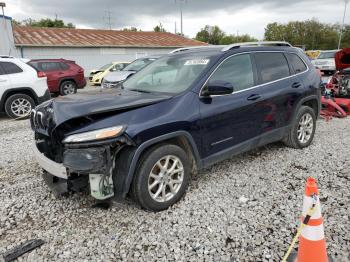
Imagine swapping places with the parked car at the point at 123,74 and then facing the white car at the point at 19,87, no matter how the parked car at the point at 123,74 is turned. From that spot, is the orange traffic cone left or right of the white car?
left

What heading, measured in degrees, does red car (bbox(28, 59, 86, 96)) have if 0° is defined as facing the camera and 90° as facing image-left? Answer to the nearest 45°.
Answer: approximately 135°

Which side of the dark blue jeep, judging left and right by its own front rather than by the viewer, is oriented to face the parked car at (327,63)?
back

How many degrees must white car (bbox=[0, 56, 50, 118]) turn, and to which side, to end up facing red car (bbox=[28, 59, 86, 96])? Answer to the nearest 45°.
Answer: approximately 90° to its right

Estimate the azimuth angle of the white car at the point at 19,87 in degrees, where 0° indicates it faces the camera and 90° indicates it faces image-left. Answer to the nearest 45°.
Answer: approximately 90°

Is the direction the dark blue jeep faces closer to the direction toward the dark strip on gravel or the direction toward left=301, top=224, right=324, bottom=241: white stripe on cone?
the dark strip on gravel

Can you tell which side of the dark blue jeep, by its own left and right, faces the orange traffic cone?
left
